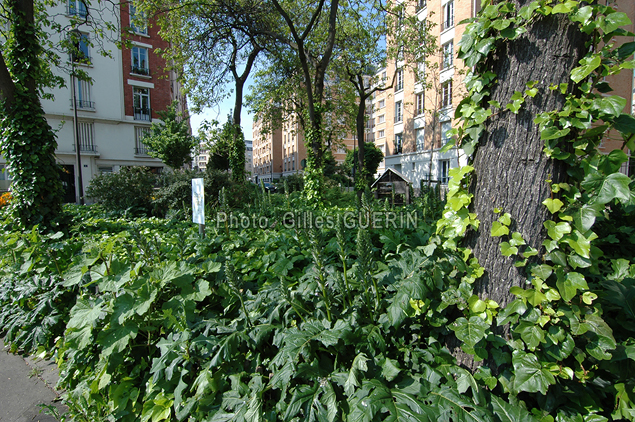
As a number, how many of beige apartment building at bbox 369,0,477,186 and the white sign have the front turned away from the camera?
0

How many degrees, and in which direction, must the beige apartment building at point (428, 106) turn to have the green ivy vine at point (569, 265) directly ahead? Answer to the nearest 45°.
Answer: approximately 45° to its left

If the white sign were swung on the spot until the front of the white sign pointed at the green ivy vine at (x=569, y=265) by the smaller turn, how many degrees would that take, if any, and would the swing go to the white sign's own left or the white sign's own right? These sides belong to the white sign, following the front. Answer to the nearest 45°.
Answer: approximately 45° to the white sign's own left

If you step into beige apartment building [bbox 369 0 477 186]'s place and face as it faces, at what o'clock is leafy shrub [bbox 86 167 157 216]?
The leafy shrub is roughly at 11 o'clock from the beige apartment building.

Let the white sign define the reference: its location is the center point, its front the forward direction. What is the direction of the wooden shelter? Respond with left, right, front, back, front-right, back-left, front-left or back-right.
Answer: back-left

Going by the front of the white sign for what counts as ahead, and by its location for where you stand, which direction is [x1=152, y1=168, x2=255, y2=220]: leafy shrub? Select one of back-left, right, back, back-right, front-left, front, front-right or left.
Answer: back

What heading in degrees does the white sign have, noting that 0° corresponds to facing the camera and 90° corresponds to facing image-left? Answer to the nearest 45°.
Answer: approximately 0°

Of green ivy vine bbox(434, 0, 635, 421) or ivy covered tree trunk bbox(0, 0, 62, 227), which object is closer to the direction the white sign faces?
the green ivy vine

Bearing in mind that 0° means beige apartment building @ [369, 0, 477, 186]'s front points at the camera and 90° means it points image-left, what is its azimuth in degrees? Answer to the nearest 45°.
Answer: approximately 45°

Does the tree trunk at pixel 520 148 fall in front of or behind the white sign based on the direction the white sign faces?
in front

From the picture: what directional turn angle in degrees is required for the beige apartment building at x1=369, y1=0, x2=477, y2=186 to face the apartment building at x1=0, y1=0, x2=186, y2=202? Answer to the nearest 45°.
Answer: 0° — it already faces it

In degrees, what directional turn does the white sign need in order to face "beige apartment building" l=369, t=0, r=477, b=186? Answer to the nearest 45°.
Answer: approximately 135° to its left
